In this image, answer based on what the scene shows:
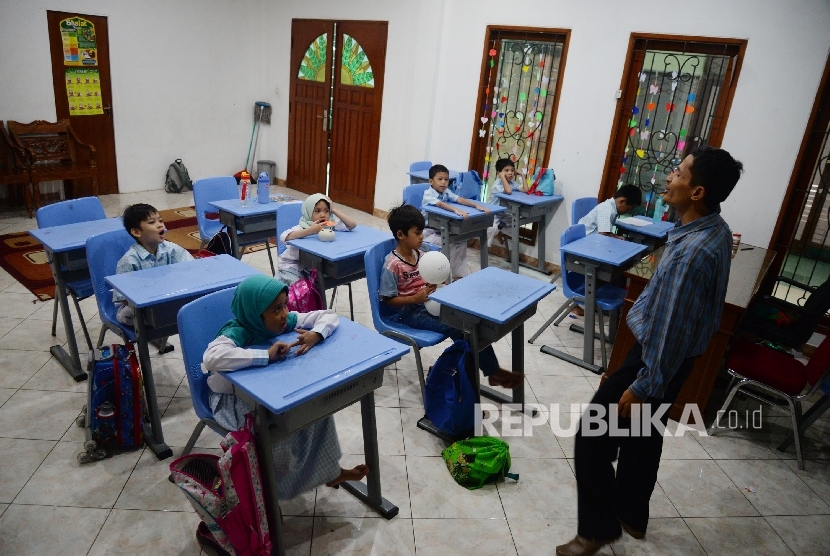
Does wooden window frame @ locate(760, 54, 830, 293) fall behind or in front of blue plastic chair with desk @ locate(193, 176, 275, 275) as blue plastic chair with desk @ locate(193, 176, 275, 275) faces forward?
in front

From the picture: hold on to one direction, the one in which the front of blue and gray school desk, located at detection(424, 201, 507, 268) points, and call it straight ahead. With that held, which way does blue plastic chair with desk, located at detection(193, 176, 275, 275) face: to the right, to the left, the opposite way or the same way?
the opposite way

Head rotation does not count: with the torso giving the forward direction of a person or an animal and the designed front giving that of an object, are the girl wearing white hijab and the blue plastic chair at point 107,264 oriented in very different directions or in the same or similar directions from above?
same or similar directions

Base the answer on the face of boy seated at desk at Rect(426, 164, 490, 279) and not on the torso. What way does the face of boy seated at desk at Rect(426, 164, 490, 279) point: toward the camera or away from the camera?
toward the camera

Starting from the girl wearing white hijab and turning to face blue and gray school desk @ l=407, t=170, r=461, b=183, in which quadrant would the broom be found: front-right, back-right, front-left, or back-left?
front-left

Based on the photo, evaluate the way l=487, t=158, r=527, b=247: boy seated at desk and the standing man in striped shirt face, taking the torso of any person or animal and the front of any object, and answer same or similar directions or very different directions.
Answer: very different directions

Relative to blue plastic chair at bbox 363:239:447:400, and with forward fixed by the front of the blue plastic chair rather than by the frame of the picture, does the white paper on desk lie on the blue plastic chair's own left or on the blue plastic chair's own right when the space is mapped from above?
on the blue plastic chair's own left

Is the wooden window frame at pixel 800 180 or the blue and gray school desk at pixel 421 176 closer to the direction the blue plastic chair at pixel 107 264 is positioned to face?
the wooden window frame

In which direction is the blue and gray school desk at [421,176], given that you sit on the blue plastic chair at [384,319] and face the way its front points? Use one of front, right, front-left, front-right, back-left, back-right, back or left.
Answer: back-left

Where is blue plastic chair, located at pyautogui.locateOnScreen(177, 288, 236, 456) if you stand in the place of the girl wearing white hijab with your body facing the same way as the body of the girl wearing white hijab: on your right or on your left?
on your right

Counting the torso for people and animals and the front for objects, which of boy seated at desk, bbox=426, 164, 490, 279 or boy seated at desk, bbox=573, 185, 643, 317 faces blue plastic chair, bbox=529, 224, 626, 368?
boy seated at desk, bbox=426, 164, 490, 279

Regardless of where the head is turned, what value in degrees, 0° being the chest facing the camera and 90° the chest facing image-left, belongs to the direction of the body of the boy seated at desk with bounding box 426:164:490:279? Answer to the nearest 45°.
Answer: approximately 315°

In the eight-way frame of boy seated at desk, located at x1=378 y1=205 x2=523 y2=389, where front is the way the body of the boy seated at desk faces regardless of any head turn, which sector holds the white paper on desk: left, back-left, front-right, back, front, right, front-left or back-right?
left

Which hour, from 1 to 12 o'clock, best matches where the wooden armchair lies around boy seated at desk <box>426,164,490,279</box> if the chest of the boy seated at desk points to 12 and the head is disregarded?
The wooden armchair is roughly at 5 o'clock from the boy seated at desk.

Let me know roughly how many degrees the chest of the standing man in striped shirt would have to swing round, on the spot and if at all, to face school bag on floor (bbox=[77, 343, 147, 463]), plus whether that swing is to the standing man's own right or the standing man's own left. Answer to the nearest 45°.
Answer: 0° — they already face it

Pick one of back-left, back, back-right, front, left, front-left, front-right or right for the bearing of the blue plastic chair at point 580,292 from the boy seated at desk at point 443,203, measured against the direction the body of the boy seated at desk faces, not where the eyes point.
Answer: front

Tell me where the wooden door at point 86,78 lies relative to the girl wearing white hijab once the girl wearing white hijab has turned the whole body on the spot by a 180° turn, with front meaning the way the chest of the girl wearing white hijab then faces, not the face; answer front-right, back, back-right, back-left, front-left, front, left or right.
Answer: front

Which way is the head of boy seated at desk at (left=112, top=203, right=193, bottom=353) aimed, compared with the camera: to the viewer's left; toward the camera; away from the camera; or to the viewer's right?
to the viewer's right

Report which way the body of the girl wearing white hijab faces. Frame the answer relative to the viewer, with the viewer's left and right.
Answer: facing the viewer and to the right of the viewer

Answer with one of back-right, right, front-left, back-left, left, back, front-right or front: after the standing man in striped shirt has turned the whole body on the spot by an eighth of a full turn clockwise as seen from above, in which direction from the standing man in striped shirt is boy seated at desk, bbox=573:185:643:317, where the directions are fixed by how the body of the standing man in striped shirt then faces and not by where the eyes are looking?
front-right
